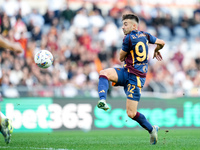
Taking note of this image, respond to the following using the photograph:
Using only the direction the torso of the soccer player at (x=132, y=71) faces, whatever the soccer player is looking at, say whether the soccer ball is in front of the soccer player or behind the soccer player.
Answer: in front

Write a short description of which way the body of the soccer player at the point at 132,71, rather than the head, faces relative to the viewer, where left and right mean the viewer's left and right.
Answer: facing away from the viewer and to the left of the viewer

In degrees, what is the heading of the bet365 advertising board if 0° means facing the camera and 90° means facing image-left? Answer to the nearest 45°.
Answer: approximately 0°

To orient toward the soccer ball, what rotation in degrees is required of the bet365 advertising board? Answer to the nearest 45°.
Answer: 0° — it already faces it

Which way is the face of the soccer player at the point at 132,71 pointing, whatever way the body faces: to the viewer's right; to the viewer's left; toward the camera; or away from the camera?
to the viewer's left
